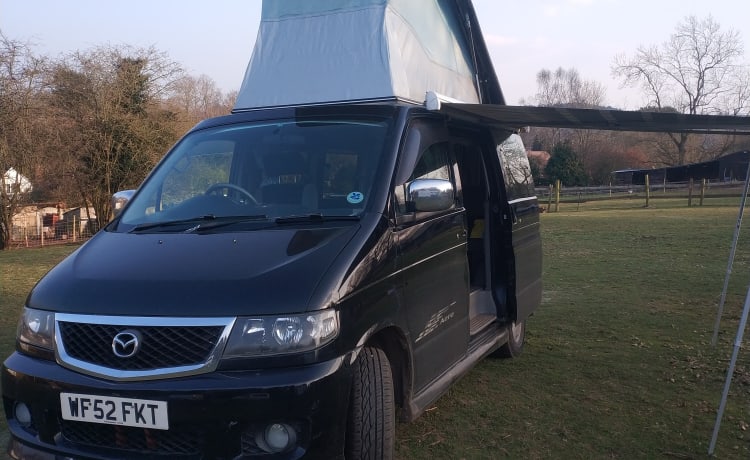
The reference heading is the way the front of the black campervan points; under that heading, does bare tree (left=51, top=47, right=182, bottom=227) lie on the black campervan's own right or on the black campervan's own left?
on the black campervan's own right

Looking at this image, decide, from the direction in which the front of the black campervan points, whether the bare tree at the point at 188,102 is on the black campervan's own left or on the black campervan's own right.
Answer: on the black campervan's own right

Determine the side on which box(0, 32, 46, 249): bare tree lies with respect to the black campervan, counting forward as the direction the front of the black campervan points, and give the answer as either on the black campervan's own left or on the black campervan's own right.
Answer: on the black campervan's own right

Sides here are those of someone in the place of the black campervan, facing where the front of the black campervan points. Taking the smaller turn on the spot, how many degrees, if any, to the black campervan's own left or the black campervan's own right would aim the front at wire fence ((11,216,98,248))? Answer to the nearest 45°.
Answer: approximately 135° to the black campervan's own right

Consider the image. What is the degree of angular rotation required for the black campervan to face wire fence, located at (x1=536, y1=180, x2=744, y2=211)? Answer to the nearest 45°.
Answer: approximately 180°

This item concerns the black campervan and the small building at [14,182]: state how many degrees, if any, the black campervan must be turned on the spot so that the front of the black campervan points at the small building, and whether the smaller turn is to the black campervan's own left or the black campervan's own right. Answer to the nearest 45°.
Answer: approximately 135° to the black campervan's own right

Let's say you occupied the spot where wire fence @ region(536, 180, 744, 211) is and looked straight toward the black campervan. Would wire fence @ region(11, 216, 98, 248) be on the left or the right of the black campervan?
right

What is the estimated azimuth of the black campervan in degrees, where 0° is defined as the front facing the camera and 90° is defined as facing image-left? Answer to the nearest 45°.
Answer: approximately 45°
